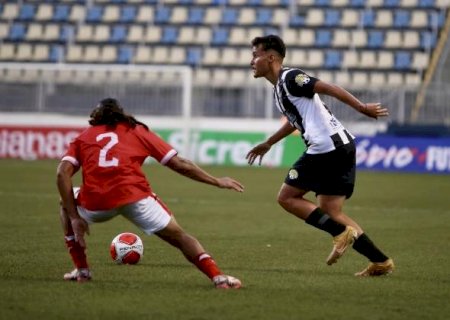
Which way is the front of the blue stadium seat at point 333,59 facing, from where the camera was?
facing the viewer

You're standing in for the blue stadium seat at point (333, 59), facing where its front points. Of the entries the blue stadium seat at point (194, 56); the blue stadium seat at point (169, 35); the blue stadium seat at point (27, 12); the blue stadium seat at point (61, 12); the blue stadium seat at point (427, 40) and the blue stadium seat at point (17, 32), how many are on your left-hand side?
1

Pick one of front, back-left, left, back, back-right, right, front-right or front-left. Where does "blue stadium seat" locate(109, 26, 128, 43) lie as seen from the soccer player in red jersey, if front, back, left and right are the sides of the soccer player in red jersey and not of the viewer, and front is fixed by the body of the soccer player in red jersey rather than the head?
front

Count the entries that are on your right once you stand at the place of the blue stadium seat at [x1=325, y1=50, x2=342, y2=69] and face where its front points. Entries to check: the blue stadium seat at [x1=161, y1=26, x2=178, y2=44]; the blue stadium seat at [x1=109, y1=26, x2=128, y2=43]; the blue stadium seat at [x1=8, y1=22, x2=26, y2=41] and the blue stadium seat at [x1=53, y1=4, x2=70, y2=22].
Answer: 4

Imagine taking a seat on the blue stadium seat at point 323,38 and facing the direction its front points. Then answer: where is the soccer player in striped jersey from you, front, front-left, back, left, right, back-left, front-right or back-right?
front

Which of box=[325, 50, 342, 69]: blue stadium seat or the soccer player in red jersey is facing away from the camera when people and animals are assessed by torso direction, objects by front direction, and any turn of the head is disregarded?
the soccer player in red jersey

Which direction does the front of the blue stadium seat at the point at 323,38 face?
toward the camera

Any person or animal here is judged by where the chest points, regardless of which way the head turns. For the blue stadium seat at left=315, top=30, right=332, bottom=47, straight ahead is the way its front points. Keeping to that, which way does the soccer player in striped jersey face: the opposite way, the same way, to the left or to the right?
to the right

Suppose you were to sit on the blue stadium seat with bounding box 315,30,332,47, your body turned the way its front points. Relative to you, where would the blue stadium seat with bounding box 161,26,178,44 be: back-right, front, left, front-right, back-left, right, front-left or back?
right

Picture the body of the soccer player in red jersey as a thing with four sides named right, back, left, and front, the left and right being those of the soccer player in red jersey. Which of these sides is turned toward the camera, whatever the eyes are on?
back

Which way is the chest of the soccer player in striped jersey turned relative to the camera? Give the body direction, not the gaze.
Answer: to the viewer's left

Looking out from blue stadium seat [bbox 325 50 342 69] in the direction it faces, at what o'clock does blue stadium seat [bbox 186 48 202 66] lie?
blue stadium seat [bbox 186 48 202 66] is roughly at 3 o'clock from blue stadium seat [bbox 325 50 342 69].

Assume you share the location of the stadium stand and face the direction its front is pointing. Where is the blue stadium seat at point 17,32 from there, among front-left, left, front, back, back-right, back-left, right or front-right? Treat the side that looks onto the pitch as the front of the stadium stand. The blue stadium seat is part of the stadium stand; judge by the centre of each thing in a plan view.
right

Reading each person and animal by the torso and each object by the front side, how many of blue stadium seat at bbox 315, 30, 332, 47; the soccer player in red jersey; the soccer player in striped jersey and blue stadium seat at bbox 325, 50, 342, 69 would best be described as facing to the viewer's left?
1

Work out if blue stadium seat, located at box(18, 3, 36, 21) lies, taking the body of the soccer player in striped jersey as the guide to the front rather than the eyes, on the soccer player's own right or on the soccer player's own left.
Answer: on the soccer player's own right

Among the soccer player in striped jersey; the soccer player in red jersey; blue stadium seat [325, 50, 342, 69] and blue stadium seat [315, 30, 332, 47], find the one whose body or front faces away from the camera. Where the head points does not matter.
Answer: the soccer player in red jersey

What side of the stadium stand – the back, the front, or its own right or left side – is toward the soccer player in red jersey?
front

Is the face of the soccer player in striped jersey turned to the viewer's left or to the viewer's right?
to the viewer's left

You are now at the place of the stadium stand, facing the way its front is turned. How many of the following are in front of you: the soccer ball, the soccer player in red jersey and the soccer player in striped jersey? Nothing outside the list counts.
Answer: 3

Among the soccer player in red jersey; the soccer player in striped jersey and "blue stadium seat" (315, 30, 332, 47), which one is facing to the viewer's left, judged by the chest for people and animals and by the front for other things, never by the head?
the soccer player in striped jersey
